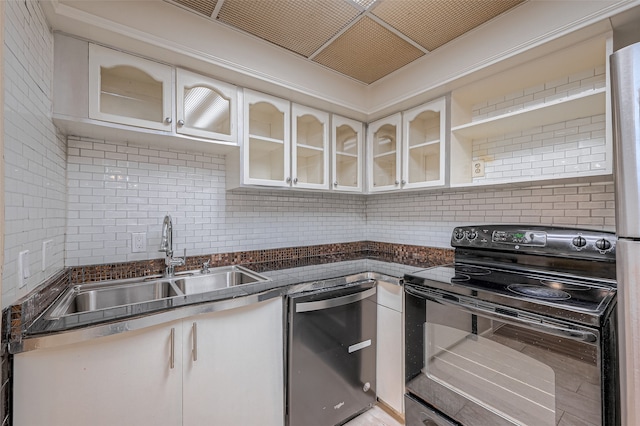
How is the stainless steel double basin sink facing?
toward the camera

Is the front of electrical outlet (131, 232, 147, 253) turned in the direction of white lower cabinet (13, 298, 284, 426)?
yes

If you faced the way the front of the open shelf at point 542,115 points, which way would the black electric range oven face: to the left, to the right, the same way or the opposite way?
the same way

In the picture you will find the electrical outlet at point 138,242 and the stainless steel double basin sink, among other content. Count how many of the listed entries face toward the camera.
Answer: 2

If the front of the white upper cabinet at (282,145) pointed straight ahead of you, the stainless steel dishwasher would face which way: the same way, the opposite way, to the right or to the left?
the same way

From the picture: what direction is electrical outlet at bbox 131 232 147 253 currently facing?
toward the camera

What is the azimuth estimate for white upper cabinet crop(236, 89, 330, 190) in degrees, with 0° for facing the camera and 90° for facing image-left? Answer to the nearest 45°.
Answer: approximately 315°

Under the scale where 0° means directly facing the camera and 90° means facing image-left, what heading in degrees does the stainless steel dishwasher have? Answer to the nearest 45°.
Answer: approximately 315°

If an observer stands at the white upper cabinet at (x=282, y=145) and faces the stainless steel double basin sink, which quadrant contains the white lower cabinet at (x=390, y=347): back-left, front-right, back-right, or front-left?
back-left
